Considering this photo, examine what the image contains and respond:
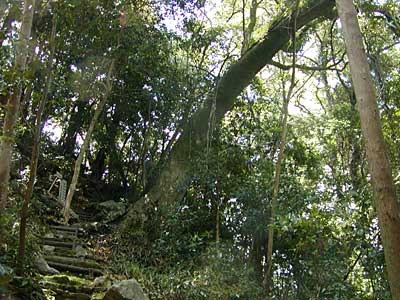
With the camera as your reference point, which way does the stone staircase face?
facing the viewer

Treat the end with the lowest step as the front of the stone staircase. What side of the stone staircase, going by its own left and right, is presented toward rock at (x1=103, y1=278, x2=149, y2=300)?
front

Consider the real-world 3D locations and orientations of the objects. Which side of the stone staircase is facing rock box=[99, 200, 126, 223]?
back
